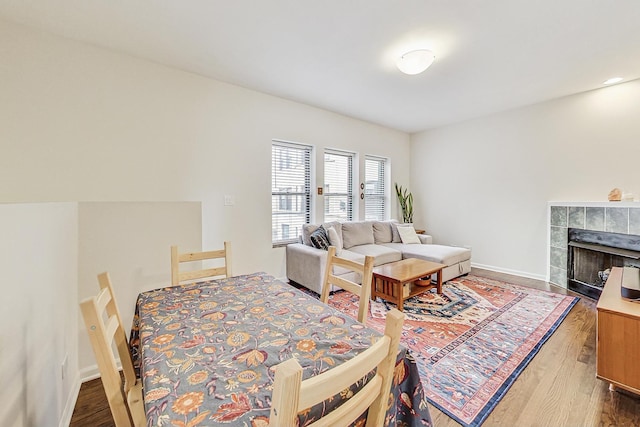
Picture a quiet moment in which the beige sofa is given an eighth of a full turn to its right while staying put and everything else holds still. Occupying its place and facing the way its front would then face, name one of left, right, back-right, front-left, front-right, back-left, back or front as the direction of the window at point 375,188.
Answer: back

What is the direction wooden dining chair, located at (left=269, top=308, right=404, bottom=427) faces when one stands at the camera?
facing away from the viewer and to the left of the viewer

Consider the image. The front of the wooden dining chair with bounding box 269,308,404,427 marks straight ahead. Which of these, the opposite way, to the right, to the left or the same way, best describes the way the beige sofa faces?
the opposite way

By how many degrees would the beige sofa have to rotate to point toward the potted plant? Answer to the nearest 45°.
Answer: approximately 90° to its left

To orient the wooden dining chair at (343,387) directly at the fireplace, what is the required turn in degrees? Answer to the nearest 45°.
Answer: approximately 90° to its right

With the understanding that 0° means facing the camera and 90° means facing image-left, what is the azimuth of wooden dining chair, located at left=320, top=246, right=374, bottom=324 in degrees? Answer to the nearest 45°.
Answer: approximately 45°

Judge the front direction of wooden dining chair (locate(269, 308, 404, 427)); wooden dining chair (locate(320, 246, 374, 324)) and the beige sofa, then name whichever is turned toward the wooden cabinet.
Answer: the beige sofa

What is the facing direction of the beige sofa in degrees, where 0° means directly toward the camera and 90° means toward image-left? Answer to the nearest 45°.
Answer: approximately 315°

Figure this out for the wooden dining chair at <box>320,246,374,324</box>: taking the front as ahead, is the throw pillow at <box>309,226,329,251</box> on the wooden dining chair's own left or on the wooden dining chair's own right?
on the wooden dining chair's own right

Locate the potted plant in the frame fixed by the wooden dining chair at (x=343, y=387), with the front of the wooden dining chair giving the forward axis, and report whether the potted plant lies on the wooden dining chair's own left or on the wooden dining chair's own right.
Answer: on the wooden dining chair's own right
